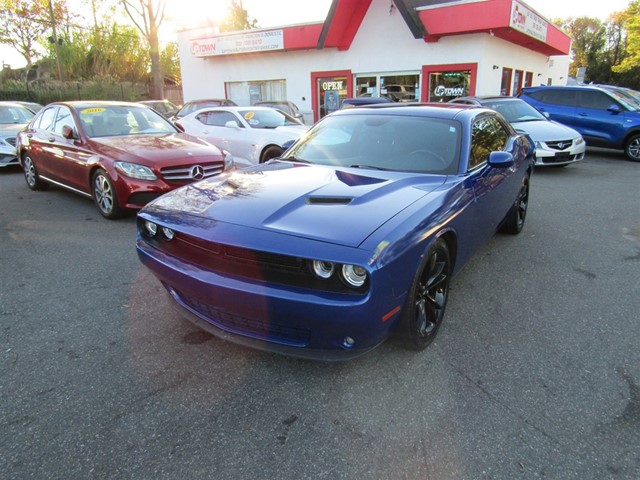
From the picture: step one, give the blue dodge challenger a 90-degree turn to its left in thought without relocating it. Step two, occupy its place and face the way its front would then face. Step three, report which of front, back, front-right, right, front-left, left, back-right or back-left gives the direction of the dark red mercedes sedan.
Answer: back

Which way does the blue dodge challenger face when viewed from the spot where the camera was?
facing the viewer and to the left of the viewer

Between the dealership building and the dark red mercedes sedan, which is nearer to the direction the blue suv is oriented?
the dark red mercedes sedan

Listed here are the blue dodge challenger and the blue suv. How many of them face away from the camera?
0

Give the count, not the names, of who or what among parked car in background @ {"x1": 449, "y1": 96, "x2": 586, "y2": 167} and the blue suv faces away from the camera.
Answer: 0

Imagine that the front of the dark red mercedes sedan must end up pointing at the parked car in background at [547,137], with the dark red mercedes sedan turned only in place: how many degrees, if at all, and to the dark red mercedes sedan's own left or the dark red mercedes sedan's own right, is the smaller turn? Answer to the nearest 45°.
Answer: approximately 45° to the dark red mercedes sedan's own left

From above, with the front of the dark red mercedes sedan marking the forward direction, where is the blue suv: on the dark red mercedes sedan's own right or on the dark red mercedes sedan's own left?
on the dark red mercedes sedan's own left

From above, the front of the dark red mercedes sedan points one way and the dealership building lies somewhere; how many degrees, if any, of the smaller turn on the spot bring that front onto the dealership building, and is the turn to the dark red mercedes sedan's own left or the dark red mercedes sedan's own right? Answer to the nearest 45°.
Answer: approximately 90° to the dark red mercedes sedan's own left

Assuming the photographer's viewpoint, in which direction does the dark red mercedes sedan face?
facing the viewer and to the right of the viewer

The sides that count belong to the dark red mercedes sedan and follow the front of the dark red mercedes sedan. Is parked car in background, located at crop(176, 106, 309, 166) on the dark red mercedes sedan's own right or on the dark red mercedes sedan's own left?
on the dark red mercedes sedan's own left

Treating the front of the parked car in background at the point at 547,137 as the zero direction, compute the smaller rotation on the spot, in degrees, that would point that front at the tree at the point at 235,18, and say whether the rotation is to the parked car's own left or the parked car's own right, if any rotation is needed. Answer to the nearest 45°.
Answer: approximately 180°

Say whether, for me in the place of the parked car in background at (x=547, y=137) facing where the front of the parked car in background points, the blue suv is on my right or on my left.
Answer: on my left
